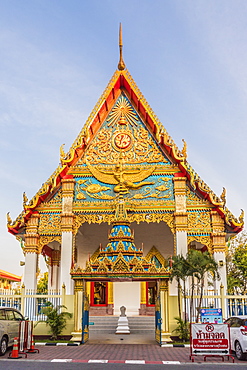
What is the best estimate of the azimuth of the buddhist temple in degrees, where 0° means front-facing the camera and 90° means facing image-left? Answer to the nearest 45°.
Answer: approximately 0°

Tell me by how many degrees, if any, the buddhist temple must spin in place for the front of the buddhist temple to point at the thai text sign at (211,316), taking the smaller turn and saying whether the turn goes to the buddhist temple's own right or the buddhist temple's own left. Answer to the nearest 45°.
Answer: approximately 45° to the buddhist temple's own left

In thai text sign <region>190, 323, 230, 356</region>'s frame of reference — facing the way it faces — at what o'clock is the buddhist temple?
The buddhist temple is roughly at 5 o'clock from the thai text sign.

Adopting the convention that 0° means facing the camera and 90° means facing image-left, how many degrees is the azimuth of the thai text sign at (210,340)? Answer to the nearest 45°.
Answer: approximately 0°

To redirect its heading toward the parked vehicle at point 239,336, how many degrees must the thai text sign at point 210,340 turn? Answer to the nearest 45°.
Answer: approximately 135° to its left
